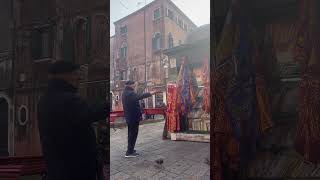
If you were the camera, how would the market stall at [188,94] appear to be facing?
facing the viewer

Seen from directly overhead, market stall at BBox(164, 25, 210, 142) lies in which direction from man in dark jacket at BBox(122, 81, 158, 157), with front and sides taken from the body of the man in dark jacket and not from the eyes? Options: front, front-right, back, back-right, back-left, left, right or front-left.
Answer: front-left

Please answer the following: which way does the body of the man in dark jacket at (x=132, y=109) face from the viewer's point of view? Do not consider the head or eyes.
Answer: to the viewer's right

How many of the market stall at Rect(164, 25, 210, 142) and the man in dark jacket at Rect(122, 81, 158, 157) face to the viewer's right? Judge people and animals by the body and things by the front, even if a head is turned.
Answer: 1
